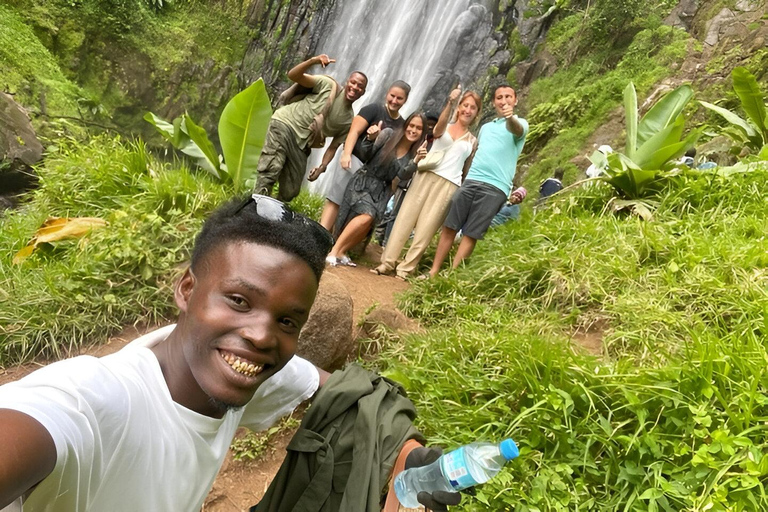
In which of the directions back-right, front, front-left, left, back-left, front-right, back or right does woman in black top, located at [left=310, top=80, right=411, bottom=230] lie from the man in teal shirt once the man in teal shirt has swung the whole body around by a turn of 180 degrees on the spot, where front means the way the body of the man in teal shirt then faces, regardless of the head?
left

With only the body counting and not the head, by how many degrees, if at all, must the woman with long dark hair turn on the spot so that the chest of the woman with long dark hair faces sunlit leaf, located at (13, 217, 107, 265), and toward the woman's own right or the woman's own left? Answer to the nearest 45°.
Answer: approximately 90° to the woman's own right

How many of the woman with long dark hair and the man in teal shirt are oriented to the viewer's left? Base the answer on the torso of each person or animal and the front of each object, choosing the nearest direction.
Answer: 0

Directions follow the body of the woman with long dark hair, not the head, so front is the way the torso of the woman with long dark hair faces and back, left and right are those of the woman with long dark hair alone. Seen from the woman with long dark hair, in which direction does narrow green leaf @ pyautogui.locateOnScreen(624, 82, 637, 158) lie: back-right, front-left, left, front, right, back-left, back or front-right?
front-left

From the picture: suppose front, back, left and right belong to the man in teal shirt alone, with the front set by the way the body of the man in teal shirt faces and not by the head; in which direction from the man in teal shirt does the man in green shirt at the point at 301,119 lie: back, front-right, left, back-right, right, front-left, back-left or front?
right

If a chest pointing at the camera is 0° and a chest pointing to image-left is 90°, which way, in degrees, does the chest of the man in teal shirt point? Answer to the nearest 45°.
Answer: approximately 0°

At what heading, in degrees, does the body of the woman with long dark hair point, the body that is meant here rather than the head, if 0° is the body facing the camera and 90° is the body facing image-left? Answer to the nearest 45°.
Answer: approximately 315°

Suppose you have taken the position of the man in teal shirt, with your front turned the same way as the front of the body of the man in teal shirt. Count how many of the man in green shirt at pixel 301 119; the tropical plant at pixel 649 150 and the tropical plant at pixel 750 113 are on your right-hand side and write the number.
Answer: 1

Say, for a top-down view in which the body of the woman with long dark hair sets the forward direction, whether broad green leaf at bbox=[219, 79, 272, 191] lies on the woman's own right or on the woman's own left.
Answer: on the woman's own right

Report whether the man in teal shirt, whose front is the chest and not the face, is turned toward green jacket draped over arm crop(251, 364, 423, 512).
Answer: yes
